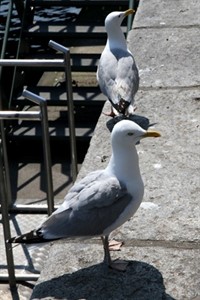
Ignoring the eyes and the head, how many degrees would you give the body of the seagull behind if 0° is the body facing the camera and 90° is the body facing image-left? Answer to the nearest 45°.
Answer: approximately 180°

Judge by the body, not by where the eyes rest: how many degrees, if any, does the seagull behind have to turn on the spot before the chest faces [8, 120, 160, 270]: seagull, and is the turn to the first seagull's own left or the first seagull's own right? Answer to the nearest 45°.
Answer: approximately 180°

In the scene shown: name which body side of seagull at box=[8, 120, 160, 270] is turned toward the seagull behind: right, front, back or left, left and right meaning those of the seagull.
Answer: left

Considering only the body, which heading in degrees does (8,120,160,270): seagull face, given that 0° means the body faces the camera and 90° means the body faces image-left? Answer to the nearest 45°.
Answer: approximately 270°

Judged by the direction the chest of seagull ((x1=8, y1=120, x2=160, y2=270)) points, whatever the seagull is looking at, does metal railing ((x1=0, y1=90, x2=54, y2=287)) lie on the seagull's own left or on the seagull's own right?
on the seagull's own left
